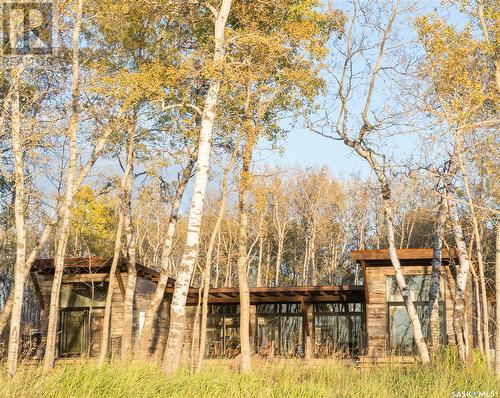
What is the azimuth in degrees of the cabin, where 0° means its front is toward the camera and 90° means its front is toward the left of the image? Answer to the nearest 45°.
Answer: approximately 0°
